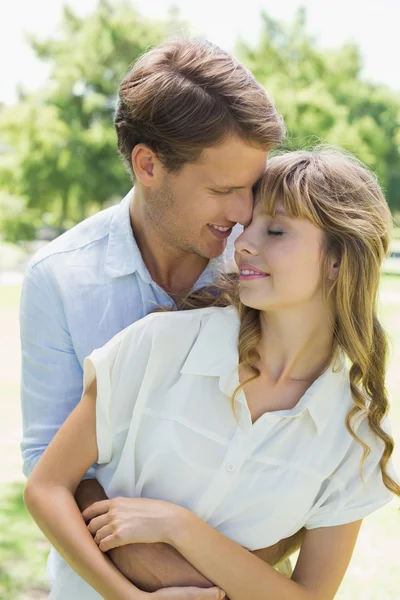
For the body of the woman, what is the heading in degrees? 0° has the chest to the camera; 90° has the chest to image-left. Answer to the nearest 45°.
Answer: approximately 0°

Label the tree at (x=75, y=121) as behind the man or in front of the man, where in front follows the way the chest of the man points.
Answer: behind

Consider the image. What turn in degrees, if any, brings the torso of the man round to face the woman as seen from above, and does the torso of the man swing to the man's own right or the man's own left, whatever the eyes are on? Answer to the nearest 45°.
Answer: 0° — they already face them

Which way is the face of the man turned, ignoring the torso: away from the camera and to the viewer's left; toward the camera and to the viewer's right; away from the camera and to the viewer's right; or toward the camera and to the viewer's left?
toward the camera and to the viewer's right

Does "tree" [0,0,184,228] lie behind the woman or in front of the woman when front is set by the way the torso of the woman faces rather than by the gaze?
behind

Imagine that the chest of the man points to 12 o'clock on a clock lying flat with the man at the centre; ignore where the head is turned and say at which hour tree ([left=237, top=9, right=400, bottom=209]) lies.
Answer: The tree is roughly at 8 o'clock from the man.

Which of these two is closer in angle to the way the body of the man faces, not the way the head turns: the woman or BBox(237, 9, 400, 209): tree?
the woman

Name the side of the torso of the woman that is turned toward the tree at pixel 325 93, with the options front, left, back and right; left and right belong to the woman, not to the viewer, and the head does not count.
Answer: back

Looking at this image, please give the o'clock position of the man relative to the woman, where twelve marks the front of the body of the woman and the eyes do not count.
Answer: The man is roughly at 5 o'clock from the woman.

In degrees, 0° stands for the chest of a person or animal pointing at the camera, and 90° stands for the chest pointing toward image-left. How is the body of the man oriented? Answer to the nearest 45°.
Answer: approximately 315°
